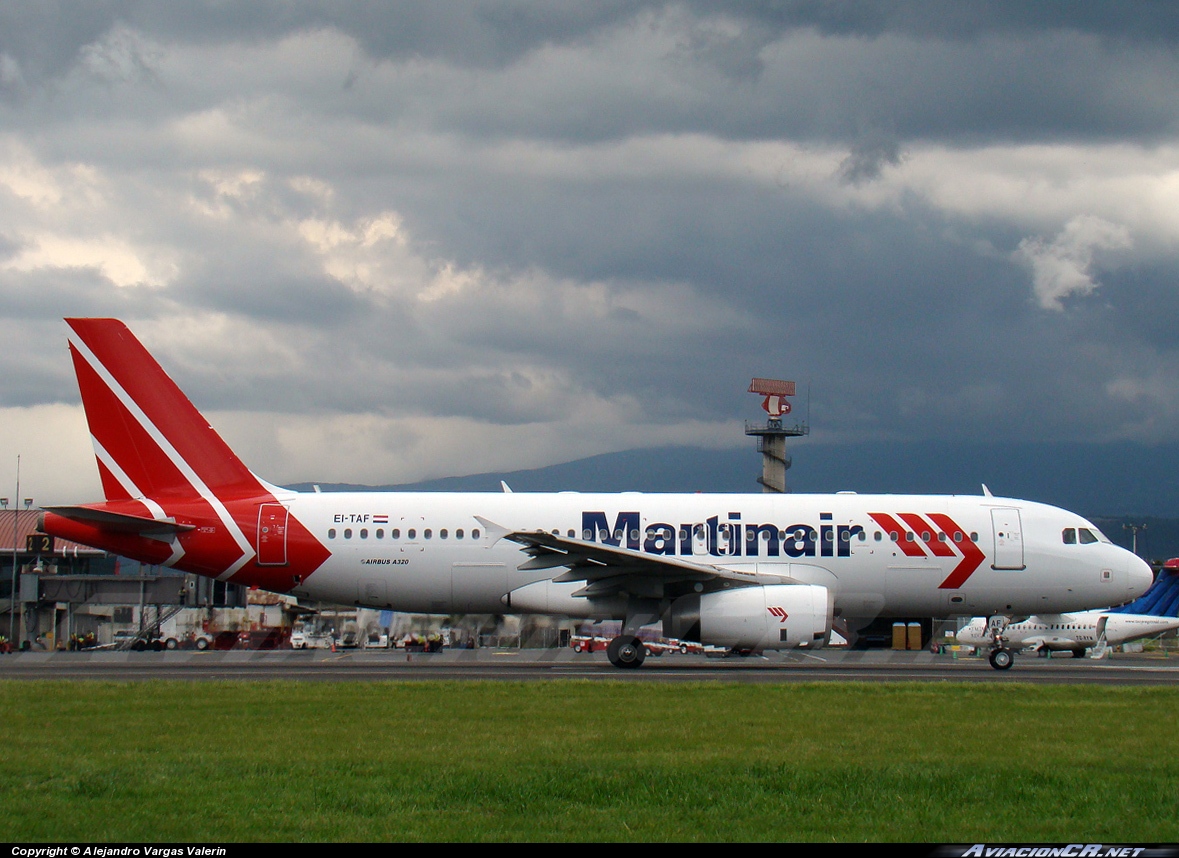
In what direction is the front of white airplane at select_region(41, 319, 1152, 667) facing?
to the viewer's right
